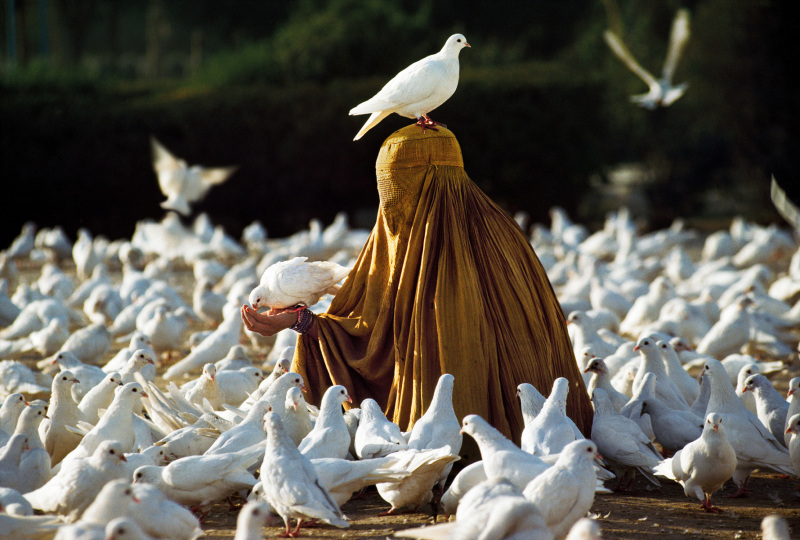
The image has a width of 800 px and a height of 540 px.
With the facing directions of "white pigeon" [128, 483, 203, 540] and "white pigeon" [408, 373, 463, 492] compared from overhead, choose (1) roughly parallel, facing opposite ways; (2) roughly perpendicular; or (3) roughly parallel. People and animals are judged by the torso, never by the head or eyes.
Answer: roughly perpendicular

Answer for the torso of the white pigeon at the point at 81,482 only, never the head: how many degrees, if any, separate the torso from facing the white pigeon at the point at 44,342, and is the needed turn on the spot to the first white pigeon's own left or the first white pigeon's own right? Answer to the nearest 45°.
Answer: approximately 90° to the first white pigeon's own left

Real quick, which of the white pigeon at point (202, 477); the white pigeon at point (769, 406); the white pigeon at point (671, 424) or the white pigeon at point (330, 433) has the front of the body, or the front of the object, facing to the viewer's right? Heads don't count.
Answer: the white pigeon at point (330, 433)

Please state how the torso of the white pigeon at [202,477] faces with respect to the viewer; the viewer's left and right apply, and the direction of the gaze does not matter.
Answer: facing to the left of the viewer

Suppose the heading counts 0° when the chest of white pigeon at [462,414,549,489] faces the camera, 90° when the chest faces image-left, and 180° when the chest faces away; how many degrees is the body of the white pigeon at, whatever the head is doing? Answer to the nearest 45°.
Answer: approximately 90°

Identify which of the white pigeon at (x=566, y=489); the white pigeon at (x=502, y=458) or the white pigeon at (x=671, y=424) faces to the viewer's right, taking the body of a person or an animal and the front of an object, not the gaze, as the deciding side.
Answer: the white pigeon at (x=566, y=489)

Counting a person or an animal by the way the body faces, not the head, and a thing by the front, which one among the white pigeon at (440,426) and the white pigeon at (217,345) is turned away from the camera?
the white pigeon at (440,426)

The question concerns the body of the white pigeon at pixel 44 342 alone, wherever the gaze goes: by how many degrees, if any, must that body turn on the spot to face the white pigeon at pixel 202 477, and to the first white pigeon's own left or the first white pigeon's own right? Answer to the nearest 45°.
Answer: approximately 90° to the first white pigeon's own right
